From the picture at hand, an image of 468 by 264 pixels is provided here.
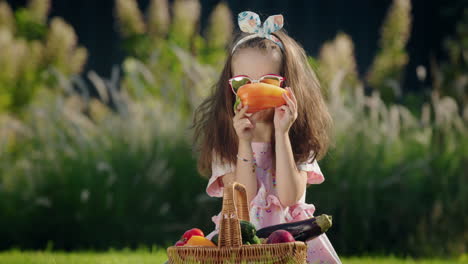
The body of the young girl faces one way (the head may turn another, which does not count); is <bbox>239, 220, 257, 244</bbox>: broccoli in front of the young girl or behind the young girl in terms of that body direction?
in front

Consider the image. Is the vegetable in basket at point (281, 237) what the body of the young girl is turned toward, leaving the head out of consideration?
yes

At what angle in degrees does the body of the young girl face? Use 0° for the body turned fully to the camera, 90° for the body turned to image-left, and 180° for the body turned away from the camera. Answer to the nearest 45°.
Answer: approximately 0°

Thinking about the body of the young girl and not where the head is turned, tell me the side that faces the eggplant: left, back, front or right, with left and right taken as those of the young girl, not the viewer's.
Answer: front

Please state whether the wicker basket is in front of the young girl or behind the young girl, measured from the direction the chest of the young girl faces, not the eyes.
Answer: in front
